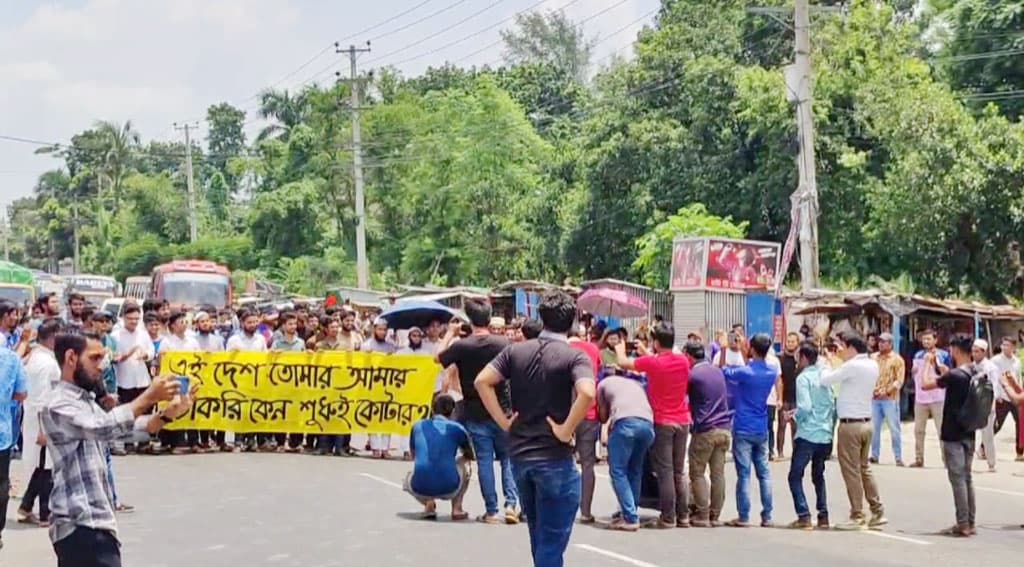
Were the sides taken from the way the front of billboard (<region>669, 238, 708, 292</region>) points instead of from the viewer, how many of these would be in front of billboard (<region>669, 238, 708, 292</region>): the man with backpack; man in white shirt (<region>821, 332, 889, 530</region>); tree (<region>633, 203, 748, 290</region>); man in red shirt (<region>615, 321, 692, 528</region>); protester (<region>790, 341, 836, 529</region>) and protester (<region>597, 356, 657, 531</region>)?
5

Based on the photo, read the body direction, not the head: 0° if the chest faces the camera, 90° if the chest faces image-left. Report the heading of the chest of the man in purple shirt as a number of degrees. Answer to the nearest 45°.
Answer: approximately 135°

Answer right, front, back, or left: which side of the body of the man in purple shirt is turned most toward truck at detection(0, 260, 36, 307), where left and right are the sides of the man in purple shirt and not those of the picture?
front

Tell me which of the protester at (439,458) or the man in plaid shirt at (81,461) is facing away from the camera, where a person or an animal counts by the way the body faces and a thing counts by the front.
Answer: the protester

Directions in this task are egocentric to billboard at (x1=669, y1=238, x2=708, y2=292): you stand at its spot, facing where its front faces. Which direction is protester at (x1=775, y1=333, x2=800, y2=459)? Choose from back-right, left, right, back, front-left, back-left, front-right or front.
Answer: front

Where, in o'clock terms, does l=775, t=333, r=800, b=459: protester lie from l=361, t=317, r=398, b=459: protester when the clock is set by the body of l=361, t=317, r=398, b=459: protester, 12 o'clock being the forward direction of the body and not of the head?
l=775, t=333, r=800, b=459: protester is roughly at 9 o'clock from l=361, t=317, r=398, b=459: protester.

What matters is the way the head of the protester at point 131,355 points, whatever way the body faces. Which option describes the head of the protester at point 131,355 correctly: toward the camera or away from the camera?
toward the camera

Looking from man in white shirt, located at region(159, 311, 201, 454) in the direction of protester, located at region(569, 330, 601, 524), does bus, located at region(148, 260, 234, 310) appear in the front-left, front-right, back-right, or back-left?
back-left

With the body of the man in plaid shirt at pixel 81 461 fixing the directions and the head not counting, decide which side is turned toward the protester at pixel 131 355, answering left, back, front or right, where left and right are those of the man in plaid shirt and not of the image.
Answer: left

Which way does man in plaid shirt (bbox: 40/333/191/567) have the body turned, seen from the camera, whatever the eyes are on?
to the viewer's right

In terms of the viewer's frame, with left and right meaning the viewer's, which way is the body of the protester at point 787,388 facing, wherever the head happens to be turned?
facing the viewer and to the left of the viewer

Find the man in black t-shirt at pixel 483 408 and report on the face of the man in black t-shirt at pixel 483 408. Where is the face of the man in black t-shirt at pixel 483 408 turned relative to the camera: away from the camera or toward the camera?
away from the camera

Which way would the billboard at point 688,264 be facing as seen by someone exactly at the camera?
facing the viewer

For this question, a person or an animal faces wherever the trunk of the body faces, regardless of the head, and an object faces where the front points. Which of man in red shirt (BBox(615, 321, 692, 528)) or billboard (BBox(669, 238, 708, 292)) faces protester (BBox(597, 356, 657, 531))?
the billboard

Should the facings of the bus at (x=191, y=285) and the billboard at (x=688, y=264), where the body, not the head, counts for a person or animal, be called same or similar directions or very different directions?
same or similar directions

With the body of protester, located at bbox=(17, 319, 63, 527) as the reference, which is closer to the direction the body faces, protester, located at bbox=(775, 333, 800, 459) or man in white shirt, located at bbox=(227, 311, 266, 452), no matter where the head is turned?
the protester
